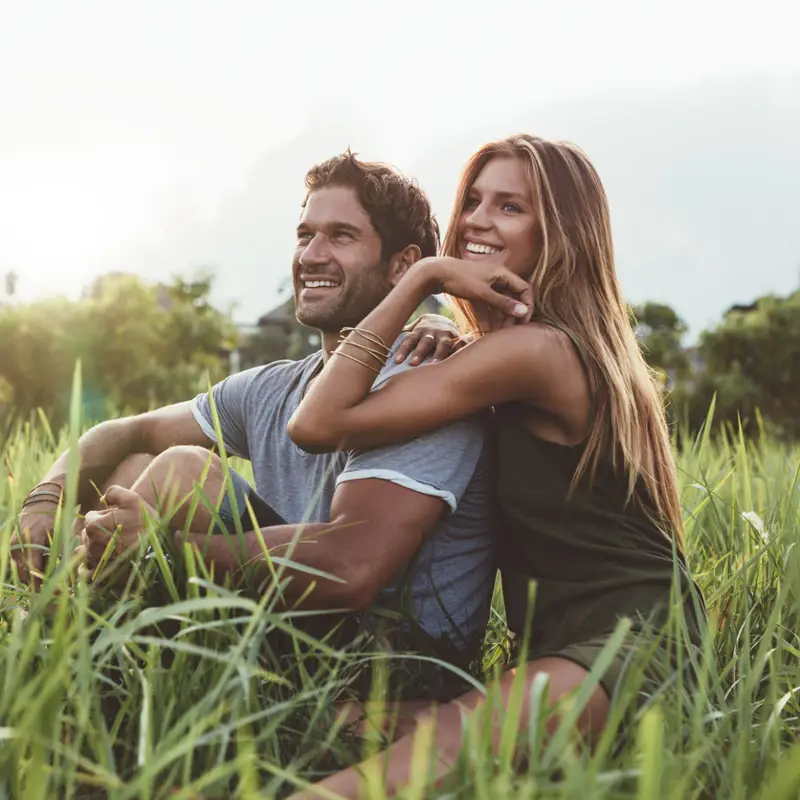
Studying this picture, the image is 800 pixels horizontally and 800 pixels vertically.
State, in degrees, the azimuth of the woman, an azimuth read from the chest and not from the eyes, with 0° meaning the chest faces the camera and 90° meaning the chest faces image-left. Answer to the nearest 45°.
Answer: approximately 90°

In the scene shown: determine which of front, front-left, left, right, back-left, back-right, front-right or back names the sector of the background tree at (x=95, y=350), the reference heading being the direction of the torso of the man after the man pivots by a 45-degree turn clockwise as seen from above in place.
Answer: right

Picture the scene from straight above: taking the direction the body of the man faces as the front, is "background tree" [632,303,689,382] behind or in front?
behind

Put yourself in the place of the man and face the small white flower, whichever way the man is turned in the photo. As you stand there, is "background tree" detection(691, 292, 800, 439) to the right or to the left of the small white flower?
left

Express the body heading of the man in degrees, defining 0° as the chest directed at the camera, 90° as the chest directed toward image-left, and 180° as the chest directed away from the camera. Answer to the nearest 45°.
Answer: approximately 45°
